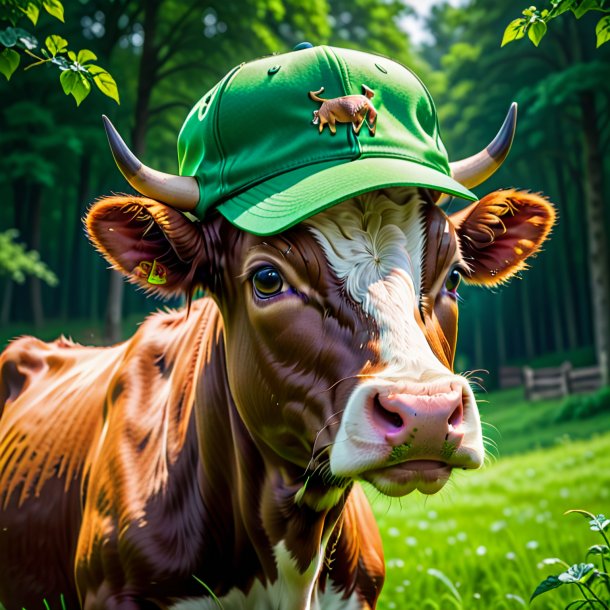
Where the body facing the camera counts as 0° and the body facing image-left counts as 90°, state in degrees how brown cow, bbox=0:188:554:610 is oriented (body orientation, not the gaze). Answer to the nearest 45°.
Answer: approximately 315°

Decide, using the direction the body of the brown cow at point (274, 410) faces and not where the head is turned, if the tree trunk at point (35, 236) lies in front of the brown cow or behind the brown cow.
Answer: behind

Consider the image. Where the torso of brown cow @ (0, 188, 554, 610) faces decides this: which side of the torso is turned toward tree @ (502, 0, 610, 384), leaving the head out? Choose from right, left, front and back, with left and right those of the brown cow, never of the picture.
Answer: left

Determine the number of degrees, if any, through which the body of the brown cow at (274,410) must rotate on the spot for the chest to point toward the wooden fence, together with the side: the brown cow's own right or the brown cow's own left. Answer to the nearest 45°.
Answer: approximately 90° to the brown cow's own left
